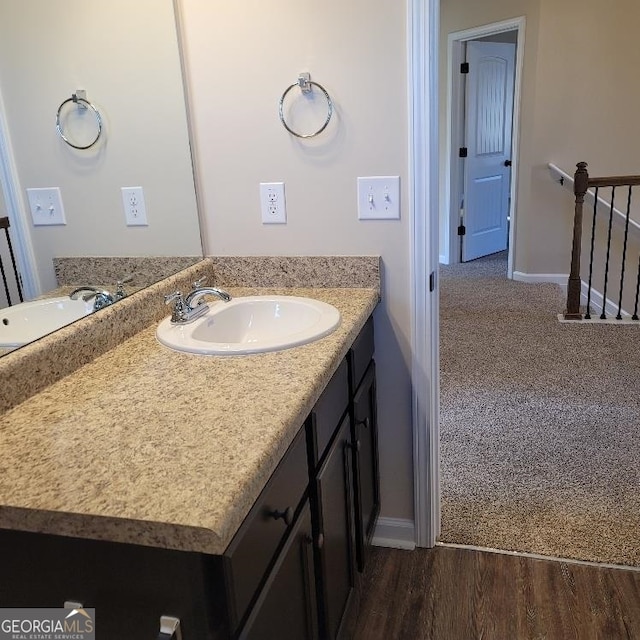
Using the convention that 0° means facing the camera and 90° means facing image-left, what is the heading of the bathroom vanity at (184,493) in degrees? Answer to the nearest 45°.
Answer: approximately 315°

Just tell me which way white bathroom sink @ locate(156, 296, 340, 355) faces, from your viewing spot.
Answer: facing the viewer and to the right of the viewer

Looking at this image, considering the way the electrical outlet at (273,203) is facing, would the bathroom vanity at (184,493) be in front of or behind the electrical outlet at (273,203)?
in front

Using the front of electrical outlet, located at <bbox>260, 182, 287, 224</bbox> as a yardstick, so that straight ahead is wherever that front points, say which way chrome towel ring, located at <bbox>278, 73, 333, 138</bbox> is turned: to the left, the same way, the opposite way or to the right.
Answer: the same way

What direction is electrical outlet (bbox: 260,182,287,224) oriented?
toward the camera

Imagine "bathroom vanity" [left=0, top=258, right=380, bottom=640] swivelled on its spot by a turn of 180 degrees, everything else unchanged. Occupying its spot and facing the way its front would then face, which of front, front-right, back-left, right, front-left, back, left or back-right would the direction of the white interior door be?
right

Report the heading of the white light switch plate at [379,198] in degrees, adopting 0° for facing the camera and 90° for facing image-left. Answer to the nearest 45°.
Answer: approximately 0°
